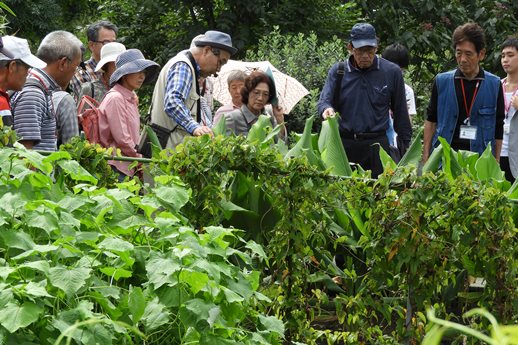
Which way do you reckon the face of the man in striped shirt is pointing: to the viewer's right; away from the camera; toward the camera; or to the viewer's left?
to the viewer's right

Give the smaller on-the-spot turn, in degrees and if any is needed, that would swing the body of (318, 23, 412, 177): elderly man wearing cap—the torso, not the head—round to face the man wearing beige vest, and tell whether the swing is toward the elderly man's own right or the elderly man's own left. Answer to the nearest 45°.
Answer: approximately 45° to the elderly man's own right

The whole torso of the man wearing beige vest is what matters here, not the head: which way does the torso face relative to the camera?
to the viewer's right

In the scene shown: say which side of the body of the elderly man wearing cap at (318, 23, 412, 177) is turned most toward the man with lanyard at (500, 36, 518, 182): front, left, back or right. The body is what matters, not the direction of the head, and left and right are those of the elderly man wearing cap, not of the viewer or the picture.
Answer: left

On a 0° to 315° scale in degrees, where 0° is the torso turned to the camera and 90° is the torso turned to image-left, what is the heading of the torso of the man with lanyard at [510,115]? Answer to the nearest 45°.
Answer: approximately 45°

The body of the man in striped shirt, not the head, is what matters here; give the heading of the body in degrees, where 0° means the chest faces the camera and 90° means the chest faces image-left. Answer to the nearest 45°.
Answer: approximately 270°

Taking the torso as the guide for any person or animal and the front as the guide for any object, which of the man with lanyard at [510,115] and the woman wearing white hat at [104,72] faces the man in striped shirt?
the man with lanyard

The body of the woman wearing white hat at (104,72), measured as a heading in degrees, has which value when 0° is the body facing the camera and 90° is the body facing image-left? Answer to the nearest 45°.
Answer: approximately 270°

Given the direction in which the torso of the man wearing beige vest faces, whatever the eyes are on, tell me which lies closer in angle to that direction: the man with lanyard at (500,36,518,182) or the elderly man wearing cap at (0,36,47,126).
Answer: the man with lanyard

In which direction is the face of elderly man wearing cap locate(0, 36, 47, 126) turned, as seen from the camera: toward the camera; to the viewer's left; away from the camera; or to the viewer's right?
to the viewer's right
